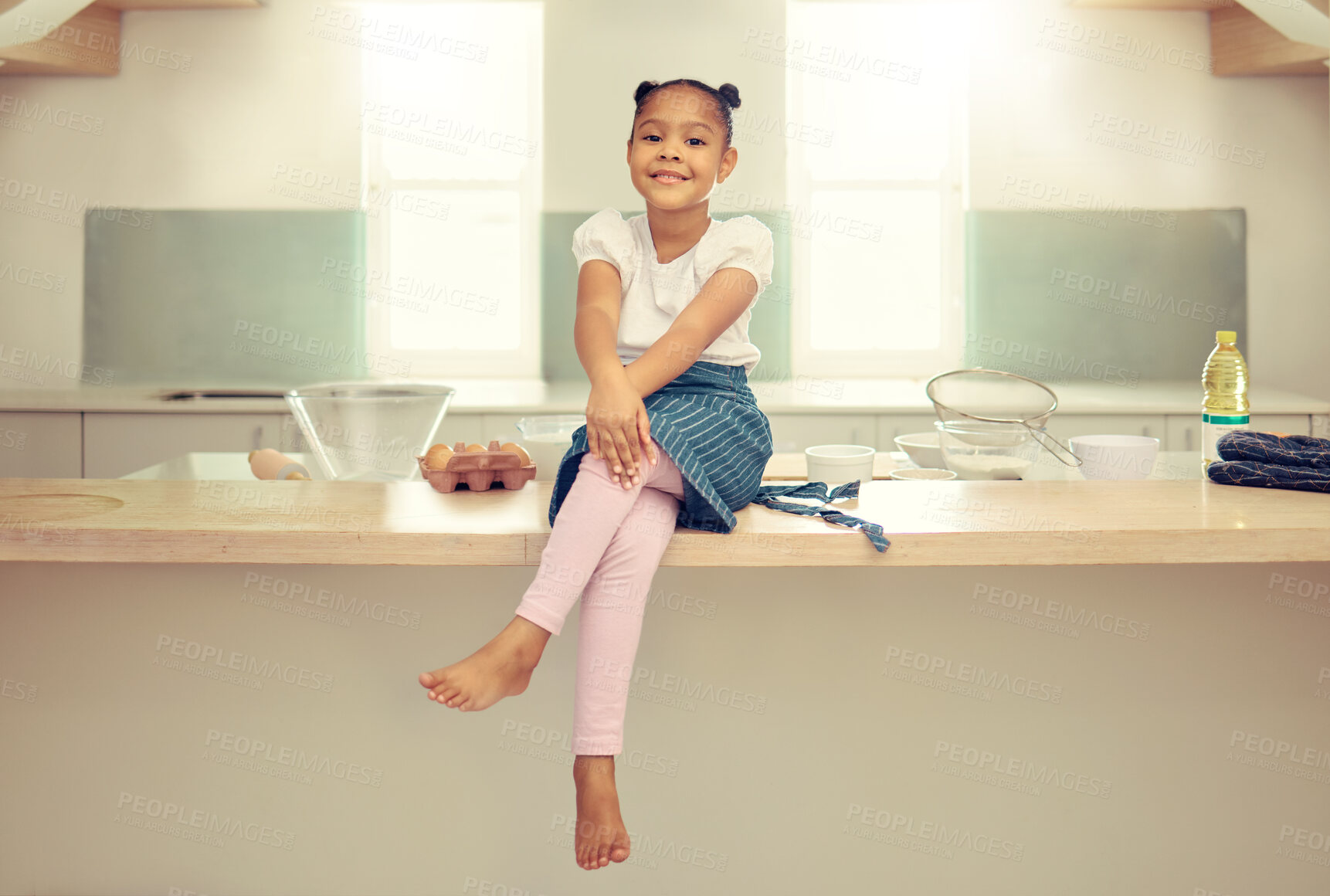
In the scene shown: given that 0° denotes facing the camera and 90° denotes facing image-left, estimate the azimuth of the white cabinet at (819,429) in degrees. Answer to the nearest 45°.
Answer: approximately 0°

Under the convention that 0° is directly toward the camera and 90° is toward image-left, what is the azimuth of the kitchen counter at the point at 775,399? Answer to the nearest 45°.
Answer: approximately 0°

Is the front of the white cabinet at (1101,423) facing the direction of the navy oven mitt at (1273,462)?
yes
